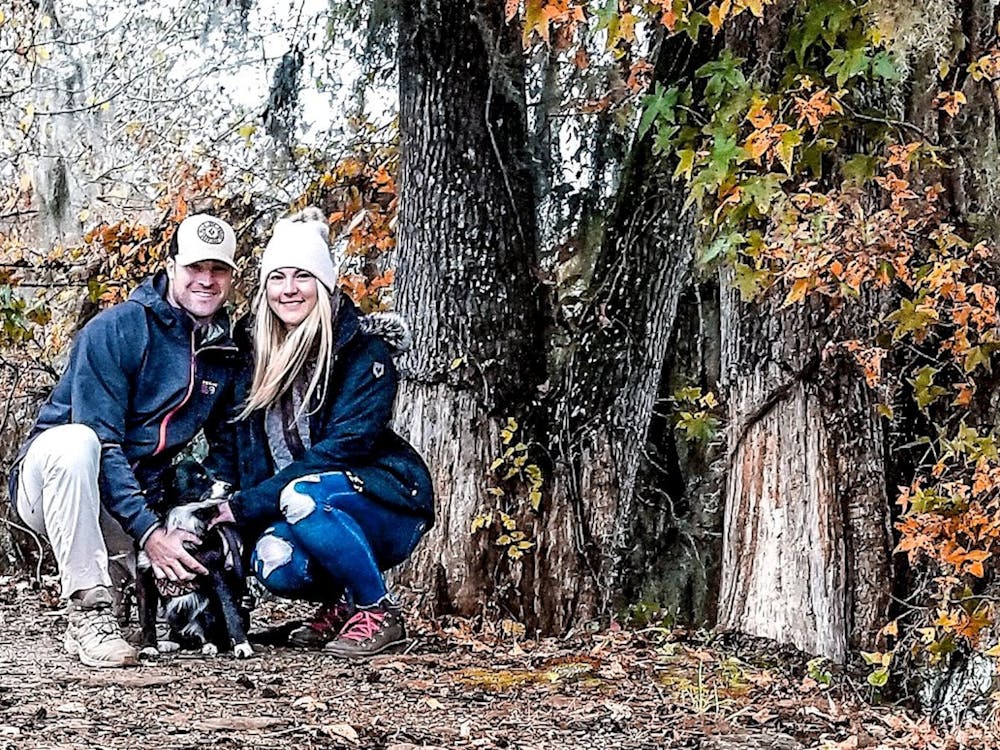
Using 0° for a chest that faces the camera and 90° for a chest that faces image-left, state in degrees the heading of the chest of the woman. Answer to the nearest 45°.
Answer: approximately 45°

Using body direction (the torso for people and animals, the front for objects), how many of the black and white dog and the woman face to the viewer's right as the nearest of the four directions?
0

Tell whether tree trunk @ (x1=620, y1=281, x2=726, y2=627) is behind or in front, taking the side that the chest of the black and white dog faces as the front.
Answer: behind

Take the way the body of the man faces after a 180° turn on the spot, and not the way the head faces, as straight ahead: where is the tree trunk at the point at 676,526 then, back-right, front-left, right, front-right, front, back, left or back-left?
right

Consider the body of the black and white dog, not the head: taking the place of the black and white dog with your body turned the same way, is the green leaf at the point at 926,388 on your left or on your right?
on your left

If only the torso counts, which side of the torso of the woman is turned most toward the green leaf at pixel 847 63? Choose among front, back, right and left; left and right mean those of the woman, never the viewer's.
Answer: left

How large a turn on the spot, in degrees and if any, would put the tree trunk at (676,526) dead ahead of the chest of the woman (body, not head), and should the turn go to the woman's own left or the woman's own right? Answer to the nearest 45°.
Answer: approximately 180°

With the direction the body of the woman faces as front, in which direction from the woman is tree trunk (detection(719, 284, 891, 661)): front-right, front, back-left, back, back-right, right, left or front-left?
back-left
